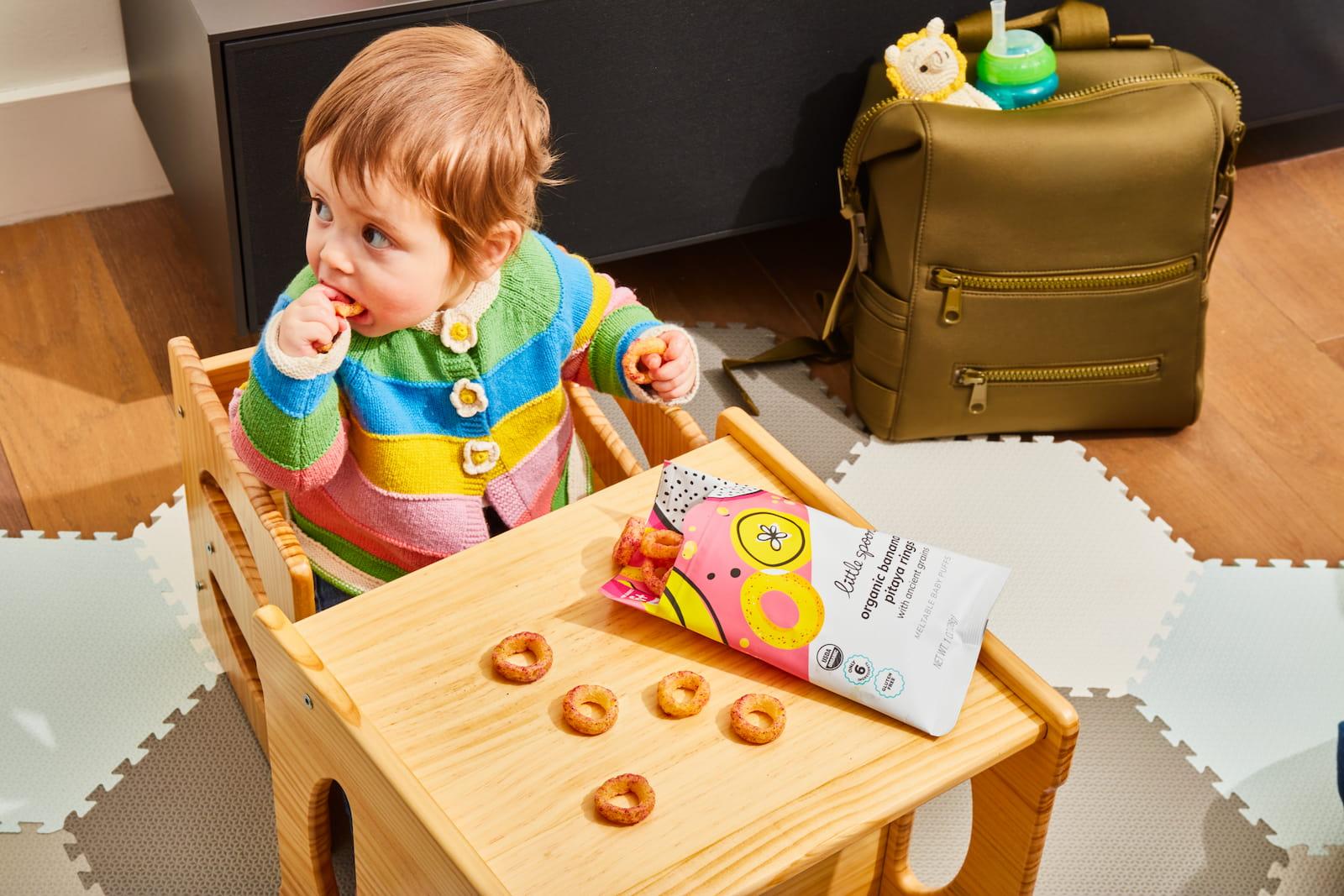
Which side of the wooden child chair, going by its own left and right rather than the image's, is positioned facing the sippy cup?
left

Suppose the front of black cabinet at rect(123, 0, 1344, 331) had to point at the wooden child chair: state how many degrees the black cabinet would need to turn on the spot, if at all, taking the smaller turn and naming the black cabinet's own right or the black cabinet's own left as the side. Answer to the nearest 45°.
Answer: approximately 90° to the black cabinet's own right

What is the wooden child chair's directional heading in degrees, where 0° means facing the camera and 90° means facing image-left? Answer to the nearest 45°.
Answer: approximately 315°

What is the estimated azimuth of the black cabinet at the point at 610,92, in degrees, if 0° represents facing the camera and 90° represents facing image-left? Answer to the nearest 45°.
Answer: approximately 315°
